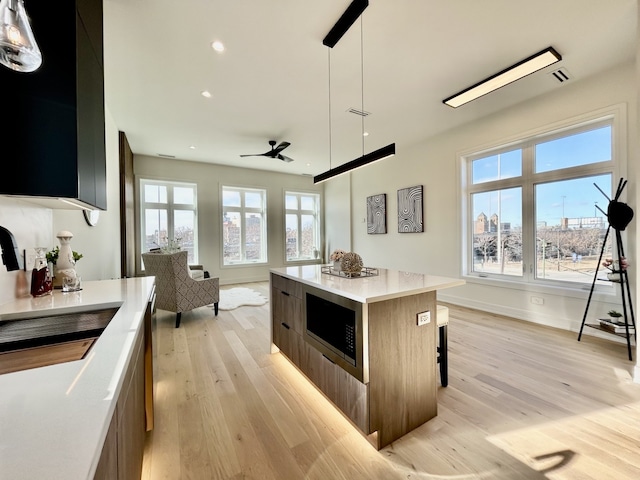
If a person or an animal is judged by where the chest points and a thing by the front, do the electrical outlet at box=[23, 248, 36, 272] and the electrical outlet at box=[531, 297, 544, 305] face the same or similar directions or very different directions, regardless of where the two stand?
very different directions

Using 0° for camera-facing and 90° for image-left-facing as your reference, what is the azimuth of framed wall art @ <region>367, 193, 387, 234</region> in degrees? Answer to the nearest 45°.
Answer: approximately 45°

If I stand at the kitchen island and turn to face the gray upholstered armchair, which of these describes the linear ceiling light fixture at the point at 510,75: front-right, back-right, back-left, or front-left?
back-right

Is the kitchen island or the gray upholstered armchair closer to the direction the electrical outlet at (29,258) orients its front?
the kitchen island

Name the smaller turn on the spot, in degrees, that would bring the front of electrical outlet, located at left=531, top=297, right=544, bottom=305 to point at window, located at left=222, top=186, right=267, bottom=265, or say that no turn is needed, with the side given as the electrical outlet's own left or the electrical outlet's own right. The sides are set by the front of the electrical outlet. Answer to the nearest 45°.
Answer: approximately 45° to the electrical outlet's own right

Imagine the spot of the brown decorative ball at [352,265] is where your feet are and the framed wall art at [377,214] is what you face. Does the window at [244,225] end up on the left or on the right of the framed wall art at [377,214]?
left

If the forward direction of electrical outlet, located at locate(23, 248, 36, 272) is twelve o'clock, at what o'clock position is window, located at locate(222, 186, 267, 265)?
The window is roughly at 9 o'clock from the electrical outlet.

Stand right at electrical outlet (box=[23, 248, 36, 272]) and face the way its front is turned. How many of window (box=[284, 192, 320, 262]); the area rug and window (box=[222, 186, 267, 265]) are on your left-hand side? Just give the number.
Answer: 3

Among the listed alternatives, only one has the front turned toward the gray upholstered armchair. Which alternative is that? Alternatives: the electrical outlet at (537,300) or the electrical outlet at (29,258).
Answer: the electrical outlet at (537,300)

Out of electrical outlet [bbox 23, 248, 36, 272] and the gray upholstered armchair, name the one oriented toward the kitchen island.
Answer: the electrical outlet
